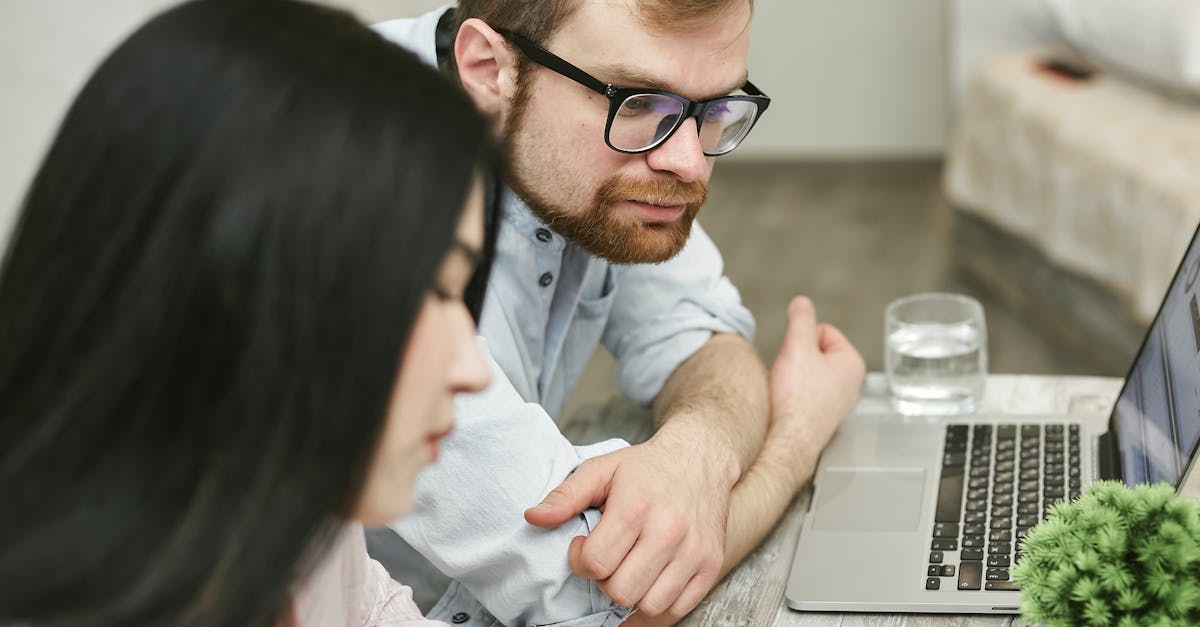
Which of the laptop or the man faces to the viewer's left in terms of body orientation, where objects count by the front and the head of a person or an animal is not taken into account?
the laptop

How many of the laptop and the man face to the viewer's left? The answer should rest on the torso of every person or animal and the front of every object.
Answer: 1

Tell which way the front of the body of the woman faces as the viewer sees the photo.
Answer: to the viewer's right

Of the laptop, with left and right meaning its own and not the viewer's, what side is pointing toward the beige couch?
right

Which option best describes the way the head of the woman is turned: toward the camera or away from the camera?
away from the camera

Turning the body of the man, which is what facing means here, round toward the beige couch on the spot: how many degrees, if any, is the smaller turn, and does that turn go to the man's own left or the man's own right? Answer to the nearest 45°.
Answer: approximately 90° to the man's own left

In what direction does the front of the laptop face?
to the viewer's left

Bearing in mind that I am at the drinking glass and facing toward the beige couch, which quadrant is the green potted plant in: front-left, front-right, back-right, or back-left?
back-right

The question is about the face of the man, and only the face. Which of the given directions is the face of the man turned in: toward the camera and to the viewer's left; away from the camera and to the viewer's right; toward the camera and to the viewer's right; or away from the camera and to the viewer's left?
toward the camera and to the viewer's right

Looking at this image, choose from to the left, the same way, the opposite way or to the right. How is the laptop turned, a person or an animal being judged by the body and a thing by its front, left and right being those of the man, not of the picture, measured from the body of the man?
the opposite way
